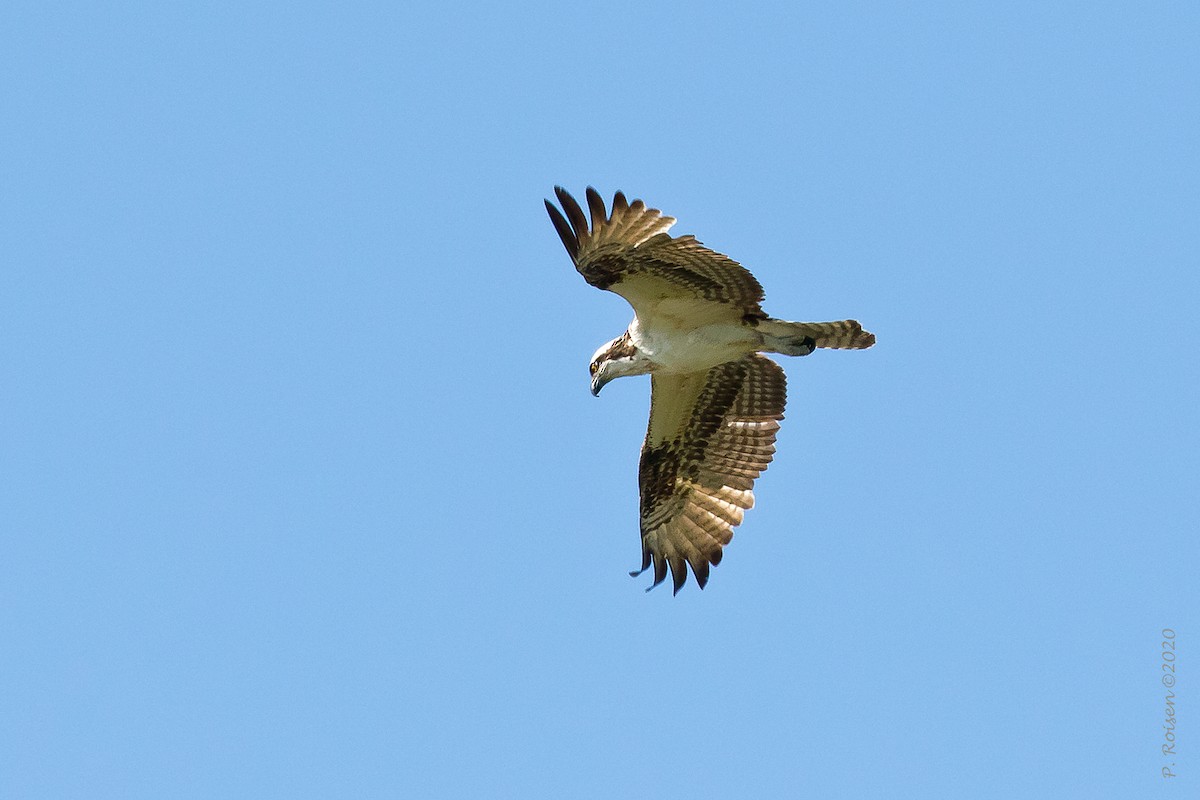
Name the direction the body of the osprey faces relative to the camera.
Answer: to the viewer's left
